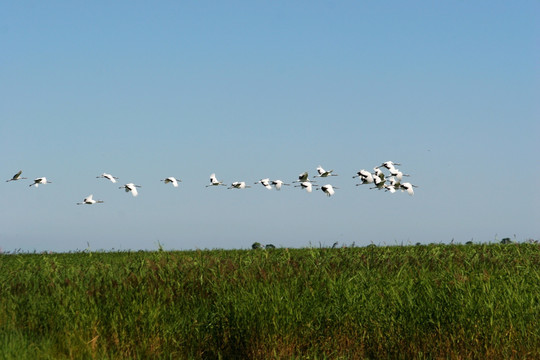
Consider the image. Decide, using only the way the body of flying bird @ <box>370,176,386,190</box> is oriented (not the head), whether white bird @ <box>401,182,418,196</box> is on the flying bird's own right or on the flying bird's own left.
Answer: on the flying bird's own left
